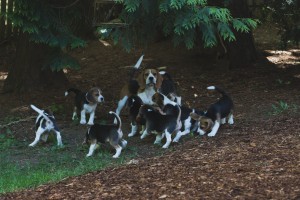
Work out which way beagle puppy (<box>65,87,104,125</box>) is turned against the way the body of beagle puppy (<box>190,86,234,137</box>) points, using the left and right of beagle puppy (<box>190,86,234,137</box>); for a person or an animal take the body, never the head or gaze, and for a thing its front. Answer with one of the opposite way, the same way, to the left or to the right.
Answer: to the left

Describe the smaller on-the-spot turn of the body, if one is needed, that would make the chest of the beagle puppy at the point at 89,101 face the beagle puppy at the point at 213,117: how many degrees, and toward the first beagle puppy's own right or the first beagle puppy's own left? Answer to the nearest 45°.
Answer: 0° — it already faces it

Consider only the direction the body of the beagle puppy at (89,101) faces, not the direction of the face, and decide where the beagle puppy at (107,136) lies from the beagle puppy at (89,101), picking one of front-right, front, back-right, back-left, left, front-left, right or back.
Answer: front-right

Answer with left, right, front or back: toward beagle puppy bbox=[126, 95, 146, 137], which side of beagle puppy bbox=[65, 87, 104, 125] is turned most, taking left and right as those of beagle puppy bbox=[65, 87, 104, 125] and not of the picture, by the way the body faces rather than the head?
front

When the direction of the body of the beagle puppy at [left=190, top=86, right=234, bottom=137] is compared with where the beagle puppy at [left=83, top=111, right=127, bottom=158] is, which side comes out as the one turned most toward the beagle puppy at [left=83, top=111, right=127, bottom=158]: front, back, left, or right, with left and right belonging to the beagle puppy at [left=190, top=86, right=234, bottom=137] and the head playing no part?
front

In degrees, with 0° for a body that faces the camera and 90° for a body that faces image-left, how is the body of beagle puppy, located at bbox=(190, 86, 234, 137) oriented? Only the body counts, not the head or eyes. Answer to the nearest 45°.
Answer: approximately 45°
